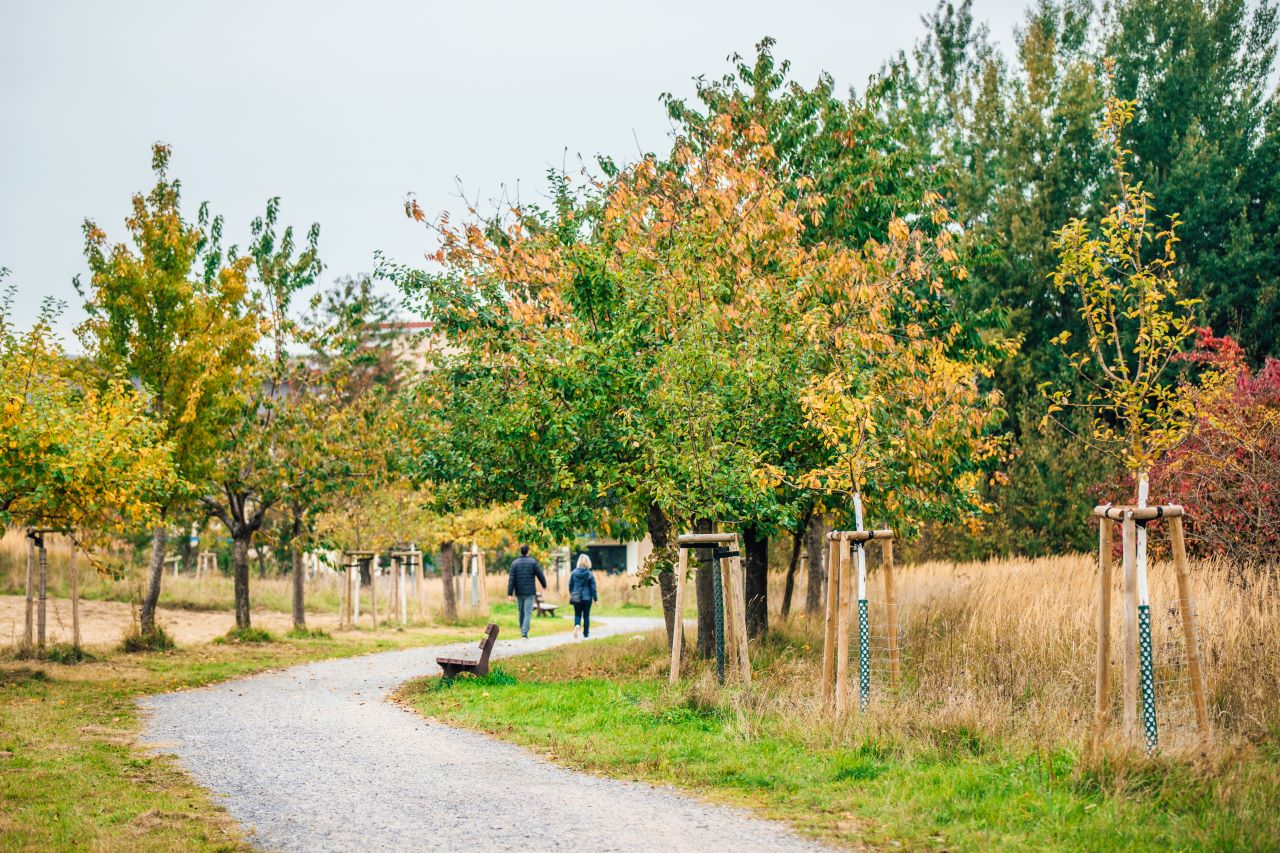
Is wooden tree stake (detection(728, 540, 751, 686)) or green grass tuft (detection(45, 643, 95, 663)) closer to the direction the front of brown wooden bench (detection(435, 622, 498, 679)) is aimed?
the green grass tuft

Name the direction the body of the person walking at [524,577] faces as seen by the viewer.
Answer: away from the camera

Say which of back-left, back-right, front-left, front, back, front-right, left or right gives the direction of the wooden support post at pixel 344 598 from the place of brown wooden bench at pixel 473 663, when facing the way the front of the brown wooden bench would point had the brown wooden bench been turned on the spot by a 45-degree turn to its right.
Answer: front-right

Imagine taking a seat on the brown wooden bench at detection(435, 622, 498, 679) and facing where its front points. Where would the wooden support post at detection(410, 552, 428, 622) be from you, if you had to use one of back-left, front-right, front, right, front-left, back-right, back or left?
right

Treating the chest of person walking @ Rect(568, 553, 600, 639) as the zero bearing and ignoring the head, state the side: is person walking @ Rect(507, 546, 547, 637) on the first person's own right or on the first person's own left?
on the first person's own left

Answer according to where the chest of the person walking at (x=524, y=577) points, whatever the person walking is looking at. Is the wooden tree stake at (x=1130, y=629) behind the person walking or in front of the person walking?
behind

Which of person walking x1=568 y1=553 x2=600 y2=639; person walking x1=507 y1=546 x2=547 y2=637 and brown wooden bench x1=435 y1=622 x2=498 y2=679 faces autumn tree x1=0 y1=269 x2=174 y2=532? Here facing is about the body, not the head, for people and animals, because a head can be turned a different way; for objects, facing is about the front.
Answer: the brown wooden bench

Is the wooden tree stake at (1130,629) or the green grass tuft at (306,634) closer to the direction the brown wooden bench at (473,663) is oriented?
the green grass tuft

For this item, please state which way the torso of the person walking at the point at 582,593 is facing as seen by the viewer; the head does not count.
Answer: away from the camera

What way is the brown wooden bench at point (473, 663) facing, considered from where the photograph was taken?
facing to the left of the viewer

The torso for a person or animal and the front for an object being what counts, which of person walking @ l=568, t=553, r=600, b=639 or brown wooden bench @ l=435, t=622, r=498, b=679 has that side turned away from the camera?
the person walking

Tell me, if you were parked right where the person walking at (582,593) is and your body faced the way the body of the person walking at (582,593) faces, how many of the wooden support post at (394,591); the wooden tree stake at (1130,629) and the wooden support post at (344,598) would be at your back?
1

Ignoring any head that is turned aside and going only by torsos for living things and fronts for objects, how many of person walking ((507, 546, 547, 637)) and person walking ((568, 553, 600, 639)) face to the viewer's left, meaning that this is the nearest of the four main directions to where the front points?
0

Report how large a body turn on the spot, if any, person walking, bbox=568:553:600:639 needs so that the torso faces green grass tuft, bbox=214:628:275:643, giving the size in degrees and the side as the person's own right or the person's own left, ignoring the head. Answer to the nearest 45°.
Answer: approximately 90° to the person's own left
